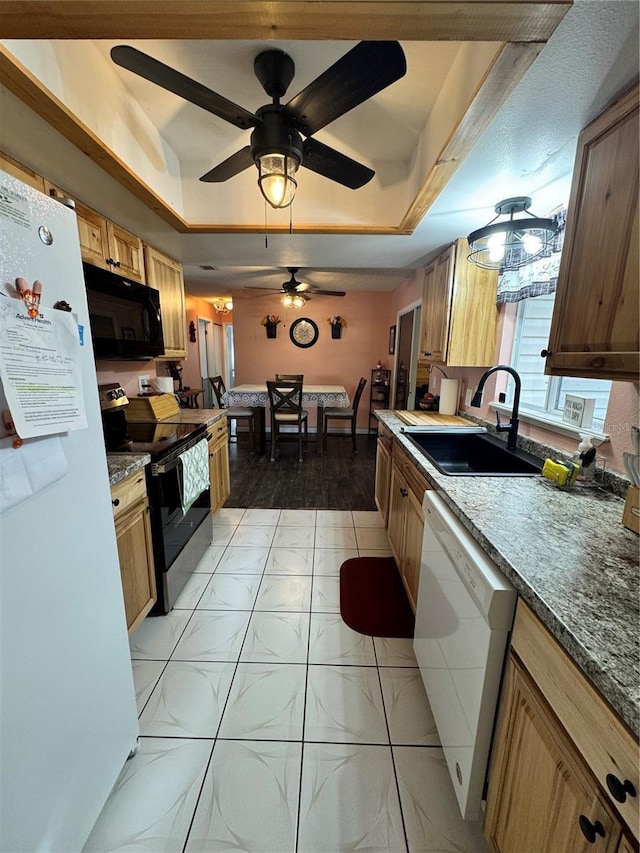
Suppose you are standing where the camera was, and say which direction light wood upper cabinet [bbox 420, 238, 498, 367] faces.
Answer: facing to the left of the viewer

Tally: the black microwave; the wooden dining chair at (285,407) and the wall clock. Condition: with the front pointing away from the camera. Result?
1

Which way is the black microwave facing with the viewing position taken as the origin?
facing the viewer and to the right of the viewer

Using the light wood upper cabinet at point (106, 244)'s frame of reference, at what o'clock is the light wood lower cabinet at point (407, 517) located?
The light wood lower cabinet is roughly at 12 o'clock from the light wood upper cabinet.

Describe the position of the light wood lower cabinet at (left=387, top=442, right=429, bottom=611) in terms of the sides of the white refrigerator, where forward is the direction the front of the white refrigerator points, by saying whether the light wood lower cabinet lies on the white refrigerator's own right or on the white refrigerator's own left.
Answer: on the white refrigerator's own left

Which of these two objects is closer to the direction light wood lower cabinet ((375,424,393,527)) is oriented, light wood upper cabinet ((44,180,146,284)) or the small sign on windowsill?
the light wood upper cabinet

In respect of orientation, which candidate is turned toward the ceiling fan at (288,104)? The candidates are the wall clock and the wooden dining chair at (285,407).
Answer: the wall clock

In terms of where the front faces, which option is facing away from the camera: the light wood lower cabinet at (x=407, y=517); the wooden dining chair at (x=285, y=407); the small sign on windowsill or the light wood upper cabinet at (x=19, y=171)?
the wooden dining chair

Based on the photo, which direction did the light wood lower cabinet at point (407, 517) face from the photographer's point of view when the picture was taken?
facing to the left of the viewer

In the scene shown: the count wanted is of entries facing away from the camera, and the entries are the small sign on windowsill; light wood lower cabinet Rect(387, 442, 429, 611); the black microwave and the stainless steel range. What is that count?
0

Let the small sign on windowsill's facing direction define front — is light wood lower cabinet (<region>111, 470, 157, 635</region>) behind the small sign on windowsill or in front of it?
in front

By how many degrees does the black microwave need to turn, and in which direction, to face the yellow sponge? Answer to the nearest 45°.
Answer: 0° — it already faces it

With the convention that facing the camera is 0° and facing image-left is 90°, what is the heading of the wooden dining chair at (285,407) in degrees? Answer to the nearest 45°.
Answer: approximately 180°

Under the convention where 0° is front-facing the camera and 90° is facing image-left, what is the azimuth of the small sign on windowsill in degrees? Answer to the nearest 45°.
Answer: approximately 45°

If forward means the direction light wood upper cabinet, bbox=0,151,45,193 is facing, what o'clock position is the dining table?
The dining table is roughly at 9 o'clock from the light wood upper cabinet.

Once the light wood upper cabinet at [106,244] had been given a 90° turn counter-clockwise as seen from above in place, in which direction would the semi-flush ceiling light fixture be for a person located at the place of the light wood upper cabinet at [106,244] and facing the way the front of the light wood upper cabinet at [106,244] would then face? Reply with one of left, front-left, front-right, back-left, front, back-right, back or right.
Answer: right

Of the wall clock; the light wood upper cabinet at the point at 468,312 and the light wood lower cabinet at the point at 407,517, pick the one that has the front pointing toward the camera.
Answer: the wall clock

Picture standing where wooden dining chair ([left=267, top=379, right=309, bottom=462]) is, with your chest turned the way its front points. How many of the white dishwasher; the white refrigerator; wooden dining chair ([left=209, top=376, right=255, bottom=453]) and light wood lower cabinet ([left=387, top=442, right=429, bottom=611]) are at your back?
3

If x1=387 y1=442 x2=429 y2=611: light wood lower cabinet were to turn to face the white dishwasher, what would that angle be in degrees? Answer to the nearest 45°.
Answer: approximately 90° to its left

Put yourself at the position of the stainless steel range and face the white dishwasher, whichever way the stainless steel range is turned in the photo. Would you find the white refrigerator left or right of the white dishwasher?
right
